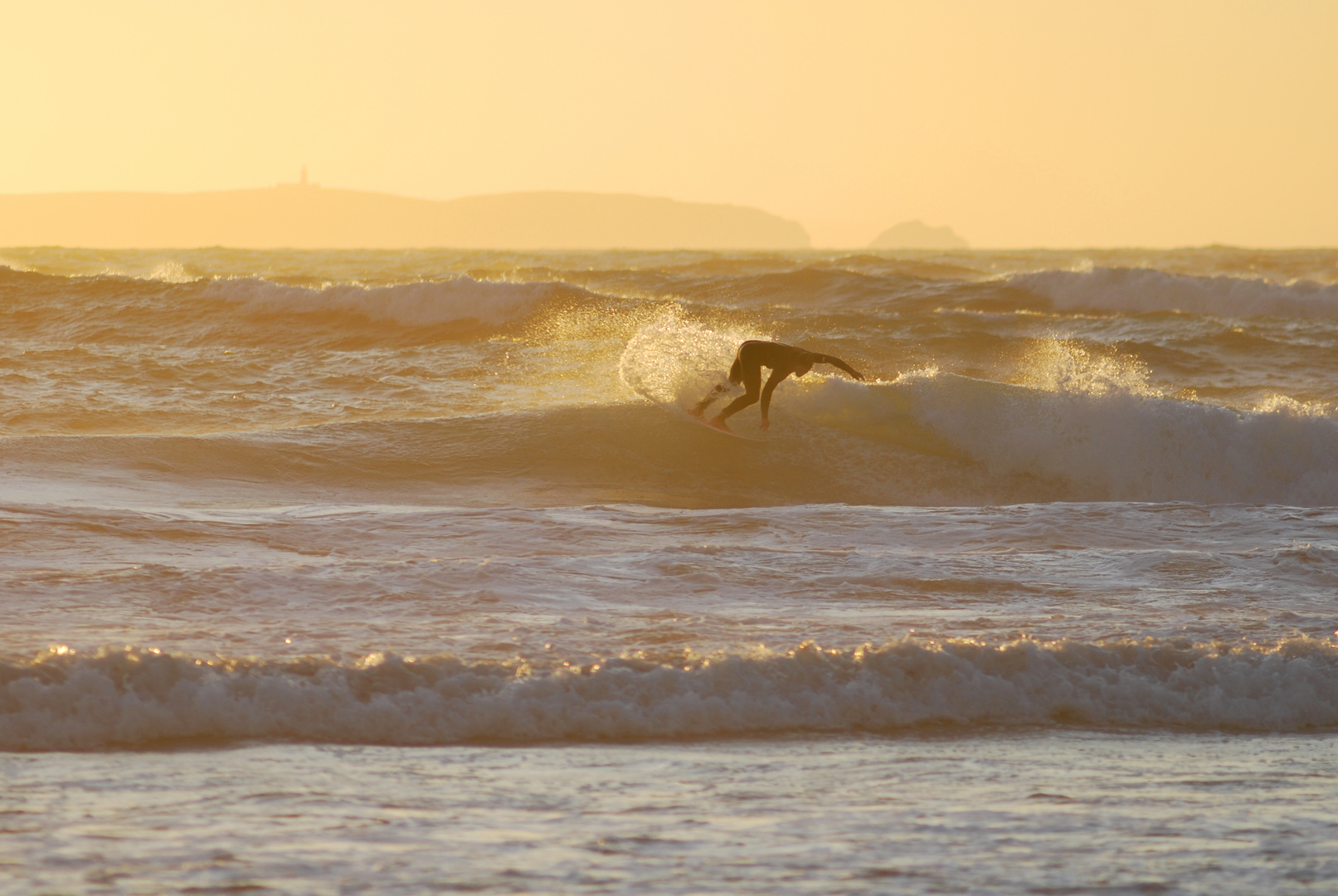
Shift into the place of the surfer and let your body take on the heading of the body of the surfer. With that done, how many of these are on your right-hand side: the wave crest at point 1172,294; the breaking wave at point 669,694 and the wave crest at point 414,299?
1

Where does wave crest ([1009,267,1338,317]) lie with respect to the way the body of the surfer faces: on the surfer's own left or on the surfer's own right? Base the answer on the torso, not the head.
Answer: on the surfer's own left

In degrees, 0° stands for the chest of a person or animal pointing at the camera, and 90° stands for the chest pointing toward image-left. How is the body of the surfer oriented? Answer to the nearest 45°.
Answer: approximately 270°

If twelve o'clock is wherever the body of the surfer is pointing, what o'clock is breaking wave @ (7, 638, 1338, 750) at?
The breaking wave is roughly at 3 o'clock from the surfer.

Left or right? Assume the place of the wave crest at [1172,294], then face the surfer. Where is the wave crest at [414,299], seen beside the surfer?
right

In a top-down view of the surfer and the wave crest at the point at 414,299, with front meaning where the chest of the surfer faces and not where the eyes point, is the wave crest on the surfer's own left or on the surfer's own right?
on the surfer's own left
